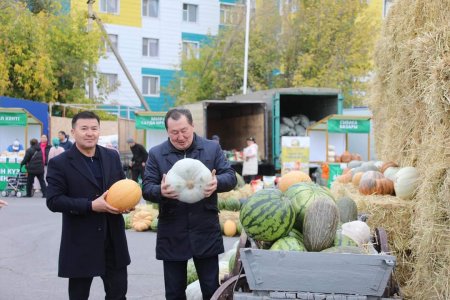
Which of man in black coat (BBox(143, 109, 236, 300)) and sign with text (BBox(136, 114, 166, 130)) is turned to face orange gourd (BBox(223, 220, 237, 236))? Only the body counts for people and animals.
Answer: the sign with text

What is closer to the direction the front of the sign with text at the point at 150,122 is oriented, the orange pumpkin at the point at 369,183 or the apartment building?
the orange pumpkin

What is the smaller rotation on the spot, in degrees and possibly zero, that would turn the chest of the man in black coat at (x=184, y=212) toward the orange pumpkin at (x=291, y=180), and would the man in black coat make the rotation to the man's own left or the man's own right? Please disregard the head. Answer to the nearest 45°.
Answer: approximately 135° to the man's own left

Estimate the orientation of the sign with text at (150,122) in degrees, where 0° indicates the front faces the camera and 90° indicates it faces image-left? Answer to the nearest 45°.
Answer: approximately 0°

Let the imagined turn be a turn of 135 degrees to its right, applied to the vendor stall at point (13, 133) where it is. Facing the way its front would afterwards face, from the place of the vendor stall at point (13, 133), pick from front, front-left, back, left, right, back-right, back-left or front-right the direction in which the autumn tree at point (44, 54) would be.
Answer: front-right

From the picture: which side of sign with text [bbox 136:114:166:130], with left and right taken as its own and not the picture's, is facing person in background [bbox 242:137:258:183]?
left

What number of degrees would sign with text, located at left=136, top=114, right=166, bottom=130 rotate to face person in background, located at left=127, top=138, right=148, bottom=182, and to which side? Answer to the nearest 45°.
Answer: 0° — it already faces them

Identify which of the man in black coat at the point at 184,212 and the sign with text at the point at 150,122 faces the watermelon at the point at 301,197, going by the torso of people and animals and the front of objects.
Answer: the sign with text

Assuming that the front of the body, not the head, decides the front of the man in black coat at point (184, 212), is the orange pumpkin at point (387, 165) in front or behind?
behind
